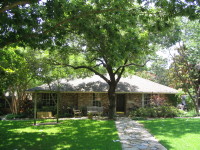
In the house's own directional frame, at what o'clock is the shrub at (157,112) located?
The shrub is roughly at 10 o'clock from the house.

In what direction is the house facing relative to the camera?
toward the camera

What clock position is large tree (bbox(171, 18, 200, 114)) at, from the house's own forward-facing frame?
The large tree is roughly at 9 o'clock from the house.
